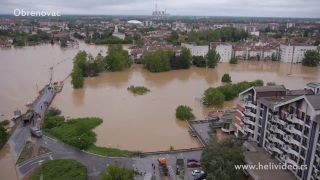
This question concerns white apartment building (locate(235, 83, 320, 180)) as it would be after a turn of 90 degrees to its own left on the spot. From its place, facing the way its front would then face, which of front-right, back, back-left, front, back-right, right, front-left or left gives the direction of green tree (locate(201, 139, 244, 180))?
right

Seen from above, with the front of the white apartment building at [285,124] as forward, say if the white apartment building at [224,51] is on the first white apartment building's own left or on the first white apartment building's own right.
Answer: on the first white apartment building's own right

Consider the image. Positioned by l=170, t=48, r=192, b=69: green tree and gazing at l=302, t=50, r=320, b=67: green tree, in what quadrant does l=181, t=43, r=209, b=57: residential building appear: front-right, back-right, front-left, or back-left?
front-left

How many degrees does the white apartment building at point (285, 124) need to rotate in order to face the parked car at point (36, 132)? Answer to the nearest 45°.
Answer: approximately 45° to its right

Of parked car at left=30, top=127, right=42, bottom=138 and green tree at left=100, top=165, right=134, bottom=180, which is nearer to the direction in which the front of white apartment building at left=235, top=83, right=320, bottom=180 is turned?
the green tree

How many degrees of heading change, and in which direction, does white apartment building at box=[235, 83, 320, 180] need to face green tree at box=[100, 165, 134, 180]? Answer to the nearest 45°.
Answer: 0° — it already faces it

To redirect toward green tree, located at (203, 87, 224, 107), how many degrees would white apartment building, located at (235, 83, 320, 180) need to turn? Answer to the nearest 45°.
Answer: approximately 90° to its right

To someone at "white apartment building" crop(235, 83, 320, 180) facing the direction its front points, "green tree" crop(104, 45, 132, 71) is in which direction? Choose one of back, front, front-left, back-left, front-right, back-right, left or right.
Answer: right

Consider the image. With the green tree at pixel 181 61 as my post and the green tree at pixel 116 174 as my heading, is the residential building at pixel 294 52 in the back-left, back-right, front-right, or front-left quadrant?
back-left

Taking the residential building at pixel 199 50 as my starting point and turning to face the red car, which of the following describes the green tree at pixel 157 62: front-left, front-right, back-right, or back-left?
front-right

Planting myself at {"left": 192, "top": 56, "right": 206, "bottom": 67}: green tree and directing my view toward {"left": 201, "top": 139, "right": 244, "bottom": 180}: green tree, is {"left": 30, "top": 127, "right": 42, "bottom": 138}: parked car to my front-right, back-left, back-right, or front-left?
front-right

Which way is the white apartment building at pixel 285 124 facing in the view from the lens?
facing the viewer and to the left of the viewer

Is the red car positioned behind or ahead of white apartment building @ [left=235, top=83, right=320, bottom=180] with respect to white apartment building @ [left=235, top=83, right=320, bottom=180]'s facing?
ahead

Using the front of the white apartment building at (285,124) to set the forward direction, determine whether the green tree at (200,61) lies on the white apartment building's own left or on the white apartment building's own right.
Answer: on the white apartment building's own right

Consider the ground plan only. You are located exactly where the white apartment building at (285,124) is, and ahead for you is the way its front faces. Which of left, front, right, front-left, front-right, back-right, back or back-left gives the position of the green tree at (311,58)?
back-right
